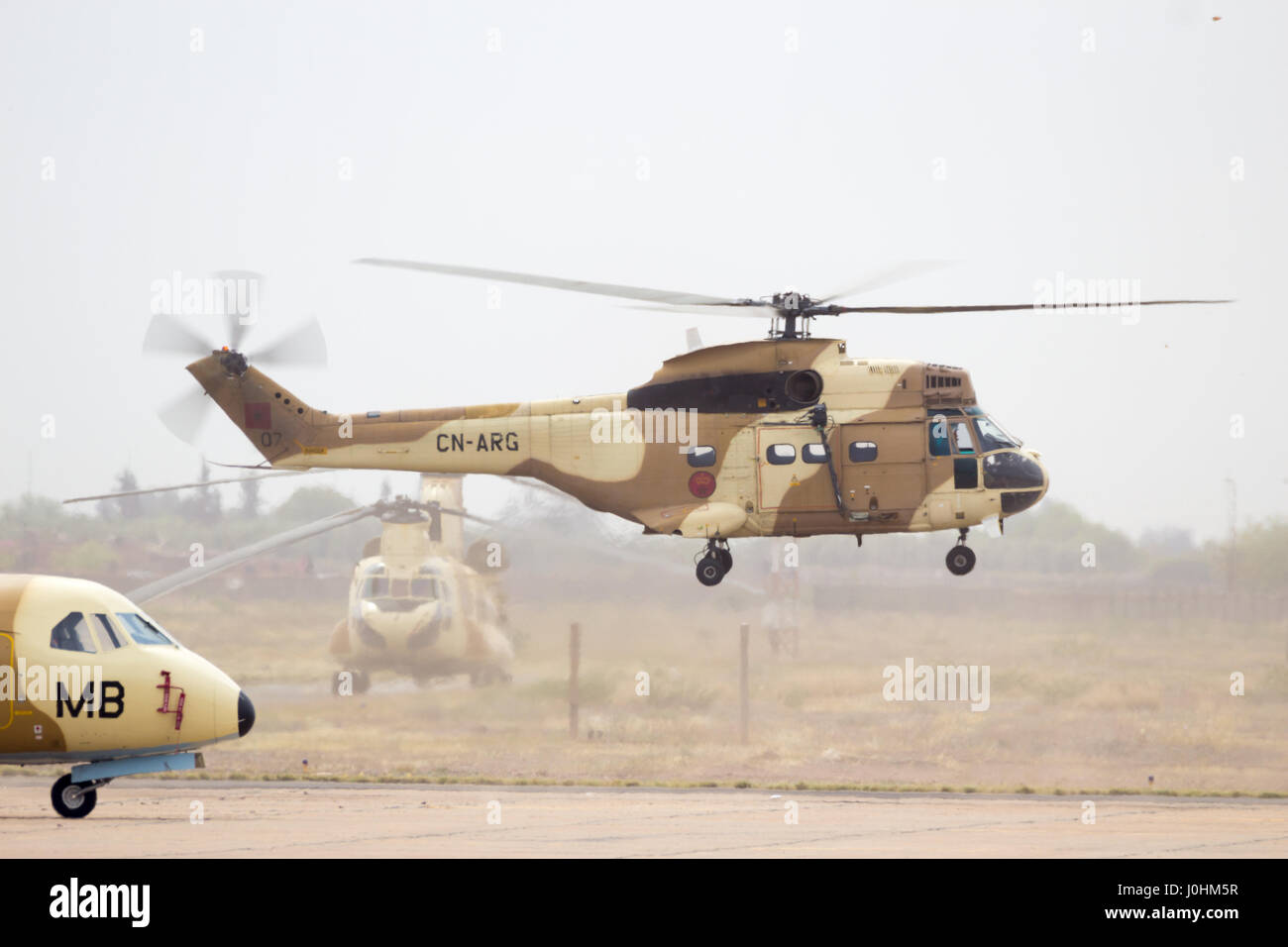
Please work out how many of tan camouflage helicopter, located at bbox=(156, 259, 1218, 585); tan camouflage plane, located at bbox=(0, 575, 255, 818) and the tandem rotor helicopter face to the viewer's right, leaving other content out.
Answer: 2

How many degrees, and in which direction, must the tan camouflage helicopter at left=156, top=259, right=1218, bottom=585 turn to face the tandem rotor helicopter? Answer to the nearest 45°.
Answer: approximately 135° to its left

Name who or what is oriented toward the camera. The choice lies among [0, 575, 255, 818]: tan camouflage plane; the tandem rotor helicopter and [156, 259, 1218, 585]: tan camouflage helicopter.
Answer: the tandem rotor helicopter

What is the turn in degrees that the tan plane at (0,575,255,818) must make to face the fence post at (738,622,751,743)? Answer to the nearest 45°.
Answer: approximately 45° to its left

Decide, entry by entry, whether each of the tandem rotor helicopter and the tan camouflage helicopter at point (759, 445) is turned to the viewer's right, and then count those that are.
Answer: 1

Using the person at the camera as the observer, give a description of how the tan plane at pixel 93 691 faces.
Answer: facing to the right of the viewer

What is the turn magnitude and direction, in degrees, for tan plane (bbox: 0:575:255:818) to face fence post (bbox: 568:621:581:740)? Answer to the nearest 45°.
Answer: approximately 45° to its left

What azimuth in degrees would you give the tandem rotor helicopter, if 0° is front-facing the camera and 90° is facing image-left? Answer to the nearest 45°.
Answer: approximately 0°

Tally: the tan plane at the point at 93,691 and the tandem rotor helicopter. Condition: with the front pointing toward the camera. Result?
1

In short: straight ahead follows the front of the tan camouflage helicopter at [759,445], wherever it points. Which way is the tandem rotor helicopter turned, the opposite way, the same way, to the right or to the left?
to the right

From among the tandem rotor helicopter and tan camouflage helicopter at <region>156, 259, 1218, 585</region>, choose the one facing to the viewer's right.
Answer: the tan camouflage helicopter

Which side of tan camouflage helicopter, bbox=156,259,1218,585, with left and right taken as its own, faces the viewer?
right

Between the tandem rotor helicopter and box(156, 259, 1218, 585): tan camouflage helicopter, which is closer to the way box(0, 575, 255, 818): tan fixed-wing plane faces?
the tan camouflage helicopter

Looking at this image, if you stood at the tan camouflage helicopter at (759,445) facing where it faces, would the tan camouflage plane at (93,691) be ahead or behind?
behind
